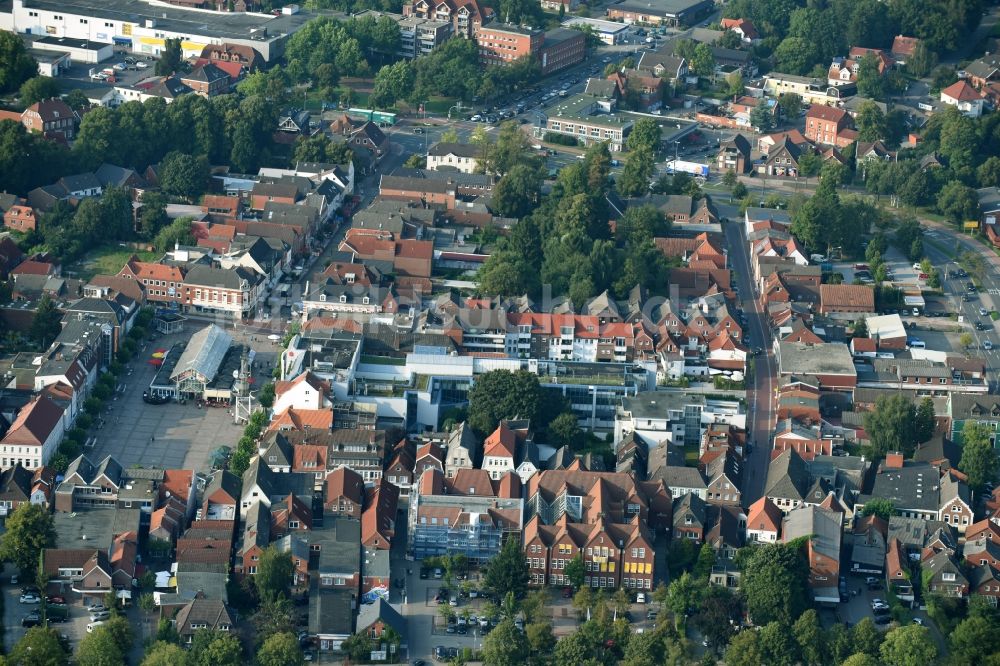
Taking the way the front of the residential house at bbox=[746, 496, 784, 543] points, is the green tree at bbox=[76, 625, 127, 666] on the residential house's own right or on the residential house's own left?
on the residential house's own right

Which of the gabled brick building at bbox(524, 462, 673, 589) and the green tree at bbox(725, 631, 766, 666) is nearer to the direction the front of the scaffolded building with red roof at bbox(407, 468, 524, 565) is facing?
the green tree

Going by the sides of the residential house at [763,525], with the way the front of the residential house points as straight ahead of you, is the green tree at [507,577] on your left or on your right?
on your right

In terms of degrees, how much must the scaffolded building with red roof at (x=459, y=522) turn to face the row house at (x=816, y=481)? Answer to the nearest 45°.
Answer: approximately 90° to its left

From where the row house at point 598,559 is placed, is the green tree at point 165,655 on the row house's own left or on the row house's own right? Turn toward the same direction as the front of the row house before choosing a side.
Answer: on the row house's own right

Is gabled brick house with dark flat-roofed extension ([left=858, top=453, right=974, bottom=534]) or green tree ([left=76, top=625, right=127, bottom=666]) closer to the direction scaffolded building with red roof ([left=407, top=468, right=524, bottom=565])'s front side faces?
the green tree

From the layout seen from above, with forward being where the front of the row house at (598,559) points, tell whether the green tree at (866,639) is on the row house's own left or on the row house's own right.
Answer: on the row house's own left

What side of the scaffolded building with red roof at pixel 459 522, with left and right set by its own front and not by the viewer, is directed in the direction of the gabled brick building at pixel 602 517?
left

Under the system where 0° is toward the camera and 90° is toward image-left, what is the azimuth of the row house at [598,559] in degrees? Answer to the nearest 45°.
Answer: approximately 0°

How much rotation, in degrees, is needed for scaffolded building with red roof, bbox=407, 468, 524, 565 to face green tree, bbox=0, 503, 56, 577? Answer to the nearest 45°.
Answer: approximately 90° to its right

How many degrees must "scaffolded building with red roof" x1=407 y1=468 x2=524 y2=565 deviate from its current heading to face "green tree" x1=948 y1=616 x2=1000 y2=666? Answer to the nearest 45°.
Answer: approximately 90° to its left

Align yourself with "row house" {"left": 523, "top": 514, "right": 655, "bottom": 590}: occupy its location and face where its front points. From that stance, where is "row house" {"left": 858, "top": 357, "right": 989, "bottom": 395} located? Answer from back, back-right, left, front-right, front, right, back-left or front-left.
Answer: back-left
